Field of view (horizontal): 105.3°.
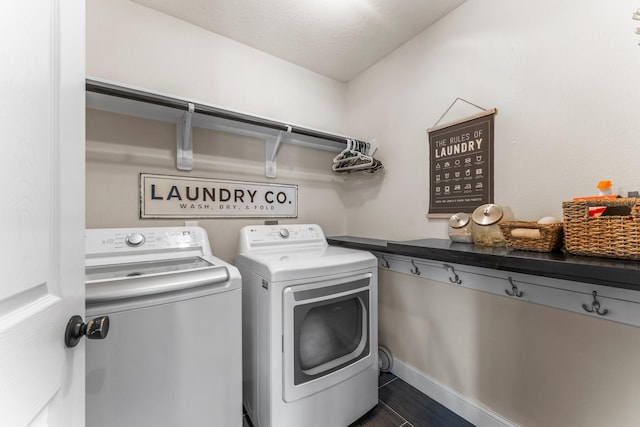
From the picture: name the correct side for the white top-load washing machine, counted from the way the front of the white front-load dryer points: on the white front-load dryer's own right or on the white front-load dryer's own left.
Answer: on the white front-load dryer's own right

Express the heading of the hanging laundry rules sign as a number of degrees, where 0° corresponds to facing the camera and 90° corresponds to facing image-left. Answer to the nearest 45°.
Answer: approximately 45°

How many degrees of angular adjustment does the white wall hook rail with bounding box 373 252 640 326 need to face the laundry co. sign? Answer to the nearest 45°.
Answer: approximately 45° to its right

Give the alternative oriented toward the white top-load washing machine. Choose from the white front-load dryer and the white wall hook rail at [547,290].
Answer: the white wall hook rail

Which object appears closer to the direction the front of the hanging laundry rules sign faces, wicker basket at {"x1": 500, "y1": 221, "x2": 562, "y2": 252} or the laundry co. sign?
the laundry co. sign

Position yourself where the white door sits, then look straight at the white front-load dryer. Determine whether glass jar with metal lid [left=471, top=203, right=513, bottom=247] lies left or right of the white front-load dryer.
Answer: right

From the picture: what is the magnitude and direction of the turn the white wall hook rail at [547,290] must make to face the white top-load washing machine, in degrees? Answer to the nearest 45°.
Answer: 0° — it already faces it

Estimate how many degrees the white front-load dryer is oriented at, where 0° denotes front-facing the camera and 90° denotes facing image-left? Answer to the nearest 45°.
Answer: approximately 315°

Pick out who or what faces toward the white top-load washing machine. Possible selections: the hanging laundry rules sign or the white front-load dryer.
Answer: the hanging laundry rules sign
